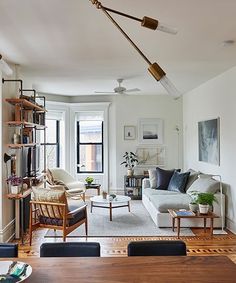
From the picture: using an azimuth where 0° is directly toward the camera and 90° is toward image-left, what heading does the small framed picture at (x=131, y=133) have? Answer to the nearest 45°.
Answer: approximately 0°

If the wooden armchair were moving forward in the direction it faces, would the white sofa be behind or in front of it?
in front

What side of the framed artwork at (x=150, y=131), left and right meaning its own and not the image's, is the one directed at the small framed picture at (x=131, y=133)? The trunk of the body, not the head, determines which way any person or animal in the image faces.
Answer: right

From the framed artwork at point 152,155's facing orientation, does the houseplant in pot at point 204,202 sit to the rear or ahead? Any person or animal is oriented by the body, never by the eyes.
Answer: ahead
